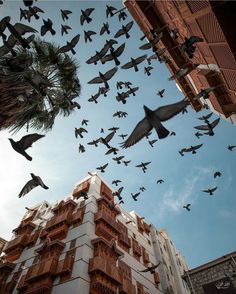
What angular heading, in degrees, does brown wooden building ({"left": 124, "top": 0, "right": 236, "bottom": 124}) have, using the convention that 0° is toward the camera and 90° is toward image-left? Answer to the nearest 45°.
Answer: approximately 45°

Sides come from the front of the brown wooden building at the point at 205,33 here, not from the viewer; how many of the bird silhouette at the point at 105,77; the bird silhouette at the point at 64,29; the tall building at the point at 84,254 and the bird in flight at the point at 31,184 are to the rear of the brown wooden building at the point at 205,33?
0

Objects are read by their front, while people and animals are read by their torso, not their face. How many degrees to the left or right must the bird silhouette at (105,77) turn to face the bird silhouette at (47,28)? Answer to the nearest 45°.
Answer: approximately 45° to its right

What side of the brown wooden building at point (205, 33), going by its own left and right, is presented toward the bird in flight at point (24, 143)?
front
